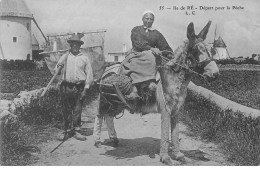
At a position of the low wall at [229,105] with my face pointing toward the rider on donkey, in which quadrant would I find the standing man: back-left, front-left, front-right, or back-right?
front-right

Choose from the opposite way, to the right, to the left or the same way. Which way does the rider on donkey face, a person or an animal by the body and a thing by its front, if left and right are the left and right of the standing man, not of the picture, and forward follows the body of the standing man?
the same way

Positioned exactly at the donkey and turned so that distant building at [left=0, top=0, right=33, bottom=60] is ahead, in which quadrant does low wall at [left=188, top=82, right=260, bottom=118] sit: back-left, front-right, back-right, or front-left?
front-right

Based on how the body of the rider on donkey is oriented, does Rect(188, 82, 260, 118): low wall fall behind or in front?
behind

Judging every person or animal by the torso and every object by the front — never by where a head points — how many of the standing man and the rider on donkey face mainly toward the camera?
2

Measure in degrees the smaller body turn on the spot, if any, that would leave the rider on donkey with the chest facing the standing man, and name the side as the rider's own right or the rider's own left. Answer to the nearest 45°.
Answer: approximately 135° to the rider's own right

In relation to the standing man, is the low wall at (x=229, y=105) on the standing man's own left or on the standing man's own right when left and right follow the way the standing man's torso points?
on the standing man's own left

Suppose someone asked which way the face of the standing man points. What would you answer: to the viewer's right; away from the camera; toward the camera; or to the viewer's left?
toward the camera

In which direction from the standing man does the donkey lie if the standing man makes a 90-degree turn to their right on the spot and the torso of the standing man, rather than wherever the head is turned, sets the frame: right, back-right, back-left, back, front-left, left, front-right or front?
back-left

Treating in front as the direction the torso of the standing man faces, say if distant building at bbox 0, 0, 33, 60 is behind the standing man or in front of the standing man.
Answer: behind

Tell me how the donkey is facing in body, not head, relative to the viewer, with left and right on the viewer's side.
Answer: facing the viewer and to the right of the viewer

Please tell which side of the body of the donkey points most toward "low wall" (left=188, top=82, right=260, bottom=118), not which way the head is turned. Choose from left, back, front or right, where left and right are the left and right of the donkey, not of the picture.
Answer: left

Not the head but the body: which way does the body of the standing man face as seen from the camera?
toward the camera

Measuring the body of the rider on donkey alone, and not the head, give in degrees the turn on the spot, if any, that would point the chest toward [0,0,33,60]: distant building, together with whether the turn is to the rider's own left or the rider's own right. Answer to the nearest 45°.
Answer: approximately 135° to the rider's own right

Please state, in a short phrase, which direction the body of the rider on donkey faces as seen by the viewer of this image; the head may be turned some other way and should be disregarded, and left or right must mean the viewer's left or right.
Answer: facing the viewer

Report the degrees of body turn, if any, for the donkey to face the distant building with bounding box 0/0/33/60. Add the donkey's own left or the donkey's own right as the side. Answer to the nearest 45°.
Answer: approximately 180°
